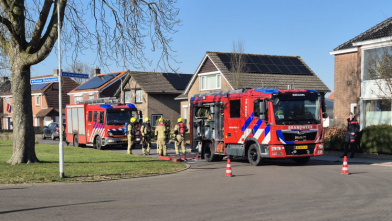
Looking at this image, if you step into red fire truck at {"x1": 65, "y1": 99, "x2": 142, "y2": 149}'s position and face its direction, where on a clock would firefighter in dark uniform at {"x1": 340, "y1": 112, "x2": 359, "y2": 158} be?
The firefighter in dark uniform is roughly at 12 o'clock from the red fire truck.

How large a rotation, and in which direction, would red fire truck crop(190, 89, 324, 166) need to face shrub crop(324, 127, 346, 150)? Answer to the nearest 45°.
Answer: approximately 90° to its left

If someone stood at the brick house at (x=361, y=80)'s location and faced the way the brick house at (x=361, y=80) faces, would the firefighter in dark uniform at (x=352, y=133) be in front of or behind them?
in front

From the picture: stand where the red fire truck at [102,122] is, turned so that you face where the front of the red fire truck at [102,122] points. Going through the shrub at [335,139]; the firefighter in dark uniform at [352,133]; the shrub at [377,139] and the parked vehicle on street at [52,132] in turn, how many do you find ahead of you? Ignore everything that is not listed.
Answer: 3

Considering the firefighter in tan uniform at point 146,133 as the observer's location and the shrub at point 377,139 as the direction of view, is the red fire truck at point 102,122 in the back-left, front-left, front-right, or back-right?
back-left

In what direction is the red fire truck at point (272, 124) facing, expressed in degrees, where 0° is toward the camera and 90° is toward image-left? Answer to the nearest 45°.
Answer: approximately 315°

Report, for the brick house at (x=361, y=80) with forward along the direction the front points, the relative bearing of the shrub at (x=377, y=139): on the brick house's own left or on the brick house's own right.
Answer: on the brick house's own left

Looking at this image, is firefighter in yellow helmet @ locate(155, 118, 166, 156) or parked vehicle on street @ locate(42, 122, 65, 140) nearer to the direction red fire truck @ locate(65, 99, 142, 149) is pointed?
the firefighter in yellow helmet

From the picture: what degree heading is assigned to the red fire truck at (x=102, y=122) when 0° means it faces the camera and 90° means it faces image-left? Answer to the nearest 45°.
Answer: approximately 315°

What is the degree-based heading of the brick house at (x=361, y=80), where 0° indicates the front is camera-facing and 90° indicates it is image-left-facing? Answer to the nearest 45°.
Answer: approximately 45°

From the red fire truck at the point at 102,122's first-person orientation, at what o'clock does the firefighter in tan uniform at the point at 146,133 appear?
The firefighter in tan uniform is roughly at 1 o'clock from the red fire truck.

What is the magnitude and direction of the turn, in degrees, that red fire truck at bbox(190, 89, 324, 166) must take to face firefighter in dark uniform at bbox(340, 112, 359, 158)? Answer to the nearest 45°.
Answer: approximately 90° to its left

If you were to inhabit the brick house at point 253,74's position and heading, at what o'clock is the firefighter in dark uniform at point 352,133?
The firefighter in dark uniform is roughly at 10 o'clock from the brick house.

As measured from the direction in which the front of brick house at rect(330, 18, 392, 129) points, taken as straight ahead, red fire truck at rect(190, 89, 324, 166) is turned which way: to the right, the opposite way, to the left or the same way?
to the left

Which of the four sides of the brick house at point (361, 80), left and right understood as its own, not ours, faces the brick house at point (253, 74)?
right
